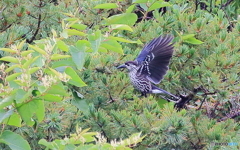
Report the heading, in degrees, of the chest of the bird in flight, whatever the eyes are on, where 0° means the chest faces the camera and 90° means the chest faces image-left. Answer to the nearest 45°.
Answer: approximately 90°
